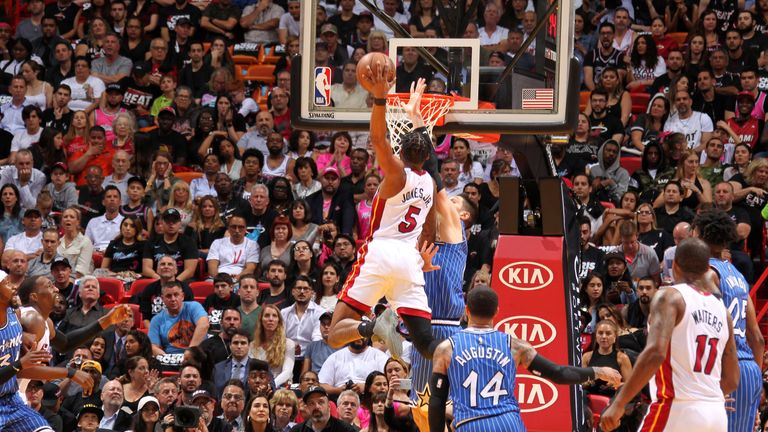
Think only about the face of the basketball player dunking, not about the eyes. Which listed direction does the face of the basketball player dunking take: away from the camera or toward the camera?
away from the camera

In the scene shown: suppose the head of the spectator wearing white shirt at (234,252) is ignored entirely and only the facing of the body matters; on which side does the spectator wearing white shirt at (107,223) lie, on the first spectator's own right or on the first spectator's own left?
on the first spectator's own right

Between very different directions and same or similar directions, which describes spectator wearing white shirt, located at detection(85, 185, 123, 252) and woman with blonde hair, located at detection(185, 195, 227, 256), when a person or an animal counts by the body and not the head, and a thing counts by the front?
same or similar directions

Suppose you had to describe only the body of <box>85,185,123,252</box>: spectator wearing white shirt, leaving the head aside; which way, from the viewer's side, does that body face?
toward the camera

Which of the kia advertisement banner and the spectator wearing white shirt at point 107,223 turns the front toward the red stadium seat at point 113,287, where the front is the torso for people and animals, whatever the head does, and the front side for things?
the spectator wearing white shirt

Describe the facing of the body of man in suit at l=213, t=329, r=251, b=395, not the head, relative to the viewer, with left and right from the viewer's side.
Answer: facing the viewer

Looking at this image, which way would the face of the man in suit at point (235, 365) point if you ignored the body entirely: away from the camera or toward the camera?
toward the camera

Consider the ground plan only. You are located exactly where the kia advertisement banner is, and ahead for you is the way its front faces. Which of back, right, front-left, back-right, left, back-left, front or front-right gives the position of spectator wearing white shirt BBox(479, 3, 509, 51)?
back

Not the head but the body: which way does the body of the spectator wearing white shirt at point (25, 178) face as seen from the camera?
toward the camera

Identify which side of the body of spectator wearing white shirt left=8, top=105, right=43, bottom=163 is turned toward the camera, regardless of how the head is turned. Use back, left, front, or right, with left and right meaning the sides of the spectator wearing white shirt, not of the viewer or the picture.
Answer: front

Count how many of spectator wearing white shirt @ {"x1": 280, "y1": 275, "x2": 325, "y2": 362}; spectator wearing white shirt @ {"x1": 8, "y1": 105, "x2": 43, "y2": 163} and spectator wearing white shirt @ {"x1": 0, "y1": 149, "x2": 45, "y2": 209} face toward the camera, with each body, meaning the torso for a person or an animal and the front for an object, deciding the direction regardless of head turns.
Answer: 3
